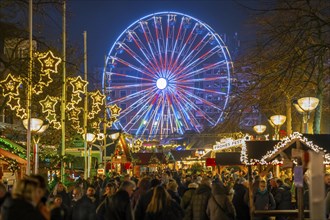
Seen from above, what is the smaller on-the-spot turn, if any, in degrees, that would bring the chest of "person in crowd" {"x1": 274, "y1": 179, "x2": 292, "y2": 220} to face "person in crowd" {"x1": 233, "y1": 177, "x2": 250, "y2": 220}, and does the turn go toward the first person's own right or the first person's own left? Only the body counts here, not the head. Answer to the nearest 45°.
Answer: approximately 45° to the first person's own left

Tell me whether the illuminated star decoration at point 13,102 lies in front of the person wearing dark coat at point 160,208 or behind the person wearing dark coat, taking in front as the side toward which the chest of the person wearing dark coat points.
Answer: in front

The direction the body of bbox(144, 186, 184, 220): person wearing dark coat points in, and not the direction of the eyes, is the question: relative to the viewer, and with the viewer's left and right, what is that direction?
facing away from the viewer

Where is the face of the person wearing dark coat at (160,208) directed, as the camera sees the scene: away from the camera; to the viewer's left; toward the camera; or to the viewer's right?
away from the camera

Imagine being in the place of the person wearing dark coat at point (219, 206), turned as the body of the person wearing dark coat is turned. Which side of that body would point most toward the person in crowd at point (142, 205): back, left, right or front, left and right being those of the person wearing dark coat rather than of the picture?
left

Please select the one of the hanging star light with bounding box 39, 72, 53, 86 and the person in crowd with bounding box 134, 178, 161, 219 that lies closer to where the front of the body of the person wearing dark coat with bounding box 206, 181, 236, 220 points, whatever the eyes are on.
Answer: the hanging star light

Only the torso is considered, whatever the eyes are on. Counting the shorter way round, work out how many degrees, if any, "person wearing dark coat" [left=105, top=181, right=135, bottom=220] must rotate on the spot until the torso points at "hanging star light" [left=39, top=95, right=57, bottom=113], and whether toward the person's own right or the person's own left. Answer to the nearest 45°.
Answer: approximately 45° to the person's own left

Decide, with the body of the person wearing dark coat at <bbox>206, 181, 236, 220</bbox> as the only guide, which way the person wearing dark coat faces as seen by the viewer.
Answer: away from the camera

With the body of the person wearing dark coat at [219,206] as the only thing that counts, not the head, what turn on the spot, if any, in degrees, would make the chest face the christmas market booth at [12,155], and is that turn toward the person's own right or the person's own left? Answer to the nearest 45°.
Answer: approximately 45° to the person's own left

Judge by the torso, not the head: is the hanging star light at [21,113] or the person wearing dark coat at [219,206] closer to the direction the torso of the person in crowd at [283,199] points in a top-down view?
the hanging star light

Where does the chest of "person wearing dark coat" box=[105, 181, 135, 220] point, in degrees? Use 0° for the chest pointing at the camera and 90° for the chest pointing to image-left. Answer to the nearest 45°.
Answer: approximately 225°
